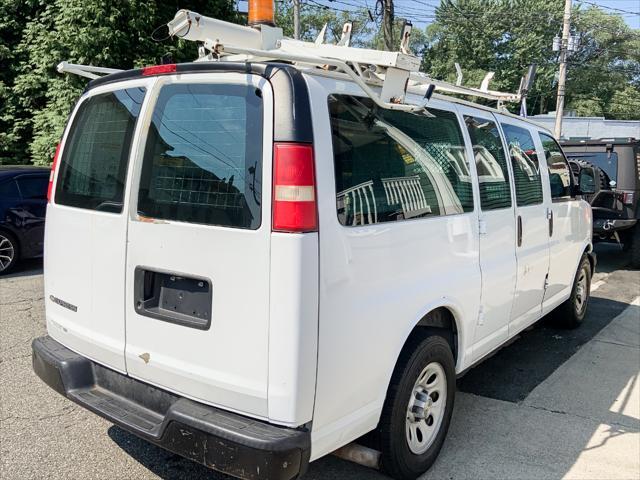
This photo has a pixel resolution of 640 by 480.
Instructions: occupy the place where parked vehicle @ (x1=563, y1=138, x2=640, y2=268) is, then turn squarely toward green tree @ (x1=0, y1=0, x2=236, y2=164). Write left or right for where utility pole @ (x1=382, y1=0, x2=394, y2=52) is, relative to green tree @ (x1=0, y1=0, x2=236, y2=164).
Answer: right

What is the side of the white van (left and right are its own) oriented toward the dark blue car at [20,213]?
left

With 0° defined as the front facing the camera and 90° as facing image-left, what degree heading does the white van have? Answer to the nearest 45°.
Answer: approximately 225°

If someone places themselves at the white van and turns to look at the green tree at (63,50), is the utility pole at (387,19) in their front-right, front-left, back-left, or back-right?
front-right

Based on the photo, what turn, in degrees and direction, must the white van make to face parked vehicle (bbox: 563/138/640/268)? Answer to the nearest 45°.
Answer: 0° — it already faces it

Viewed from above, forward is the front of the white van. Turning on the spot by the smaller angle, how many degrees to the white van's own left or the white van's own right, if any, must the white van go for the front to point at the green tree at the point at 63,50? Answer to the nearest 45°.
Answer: approximately 90° to the white van's own left

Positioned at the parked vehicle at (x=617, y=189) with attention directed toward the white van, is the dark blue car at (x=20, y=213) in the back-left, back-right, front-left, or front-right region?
front-right

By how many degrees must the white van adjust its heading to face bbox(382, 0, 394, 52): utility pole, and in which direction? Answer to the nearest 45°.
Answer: approximately 45° to its left
